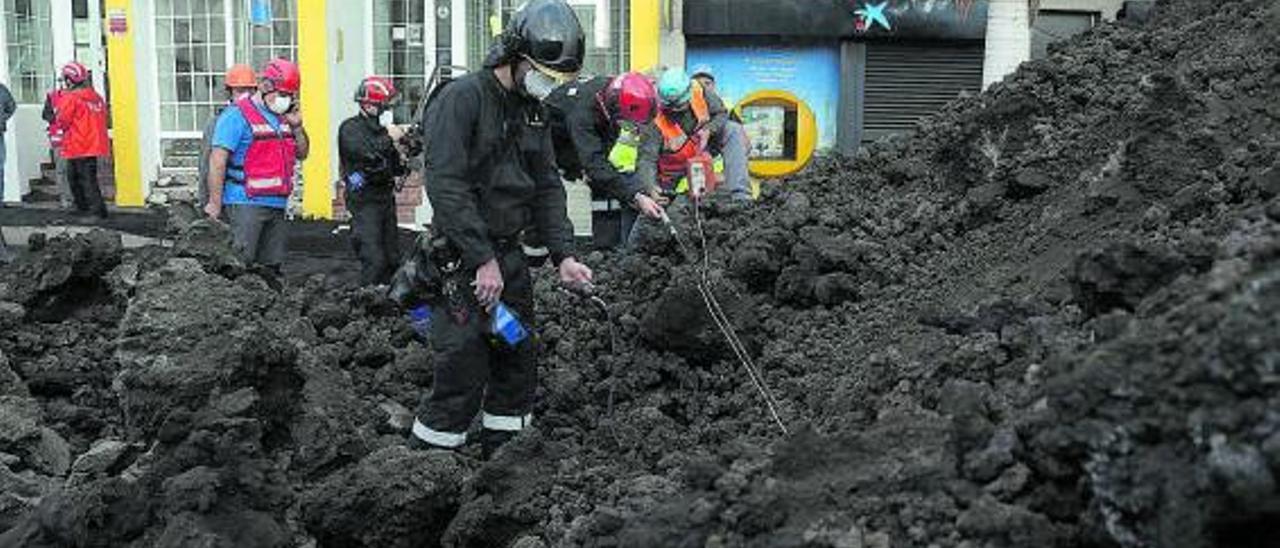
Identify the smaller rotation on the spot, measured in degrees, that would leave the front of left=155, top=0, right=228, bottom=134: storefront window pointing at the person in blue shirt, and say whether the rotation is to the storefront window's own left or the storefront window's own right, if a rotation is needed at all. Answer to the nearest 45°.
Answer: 0° — it already faces them

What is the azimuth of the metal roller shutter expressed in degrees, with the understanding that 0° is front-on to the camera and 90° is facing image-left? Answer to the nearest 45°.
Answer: approximately 0°

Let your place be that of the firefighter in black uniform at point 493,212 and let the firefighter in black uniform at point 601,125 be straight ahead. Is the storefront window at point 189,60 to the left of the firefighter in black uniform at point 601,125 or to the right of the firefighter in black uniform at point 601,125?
left

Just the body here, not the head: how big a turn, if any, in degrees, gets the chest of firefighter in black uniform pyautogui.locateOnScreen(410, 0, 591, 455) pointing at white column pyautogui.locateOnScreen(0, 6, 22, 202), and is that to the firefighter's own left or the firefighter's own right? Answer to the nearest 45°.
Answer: approximately 180°

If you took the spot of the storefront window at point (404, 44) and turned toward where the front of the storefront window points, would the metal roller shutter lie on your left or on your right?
on your left

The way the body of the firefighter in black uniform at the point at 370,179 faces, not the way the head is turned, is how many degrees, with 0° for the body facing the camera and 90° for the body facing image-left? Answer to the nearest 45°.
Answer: approximately 315°

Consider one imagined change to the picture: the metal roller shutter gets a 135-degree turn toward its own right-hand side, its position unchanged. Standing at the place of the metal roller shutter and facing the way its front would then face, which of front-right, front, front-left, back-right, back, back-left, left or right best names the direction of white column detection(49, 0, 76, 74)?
front-left

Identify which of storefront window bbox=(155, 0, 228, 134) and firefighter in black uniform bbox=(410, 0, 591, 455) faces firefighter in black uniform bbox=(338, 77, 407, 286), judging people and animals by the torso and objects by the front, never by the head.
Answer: the storefront window

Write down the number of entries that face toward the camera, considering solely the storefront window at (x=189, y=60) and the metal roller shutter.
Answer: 2
